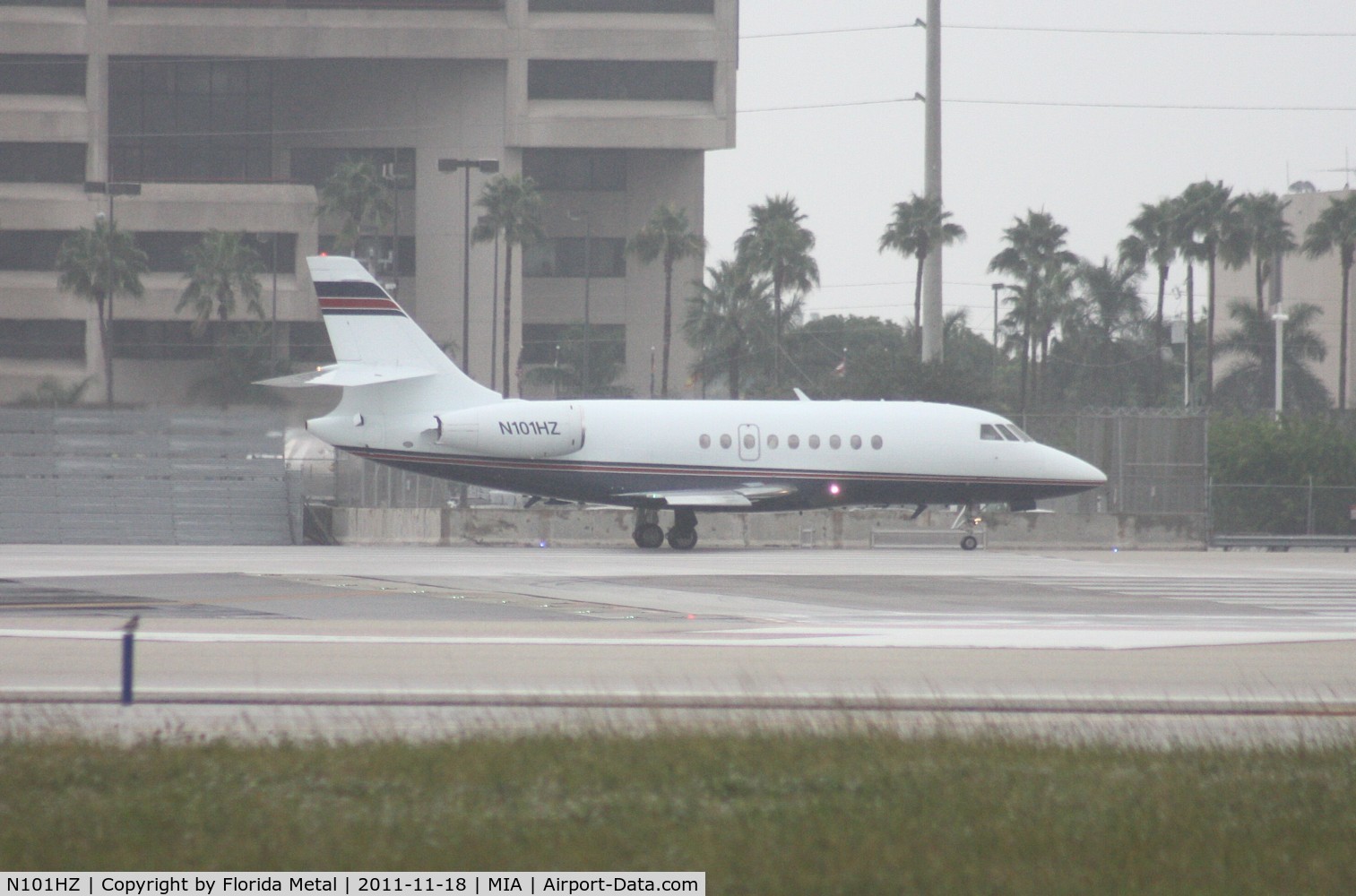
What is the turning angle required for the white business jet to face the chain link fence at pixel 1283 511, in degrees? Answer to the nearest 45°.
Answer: approximately 45° to its left

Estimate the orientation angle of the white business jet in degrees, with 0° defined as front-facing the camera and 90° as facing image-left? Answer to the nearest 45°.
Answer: approximately 270°
